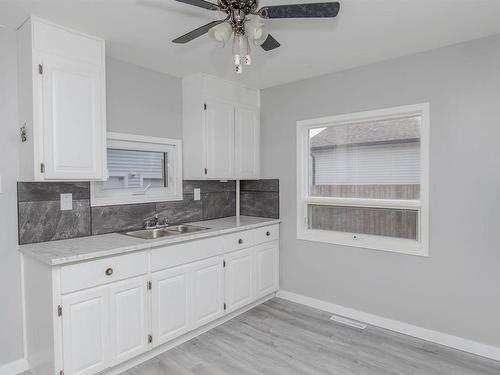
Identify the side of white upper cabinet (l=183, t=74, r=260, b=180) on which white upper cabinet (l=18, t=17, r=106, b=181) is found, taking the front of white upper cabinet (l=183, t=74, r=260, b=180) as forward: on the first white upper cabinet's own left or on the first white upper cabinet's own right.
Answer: on the first white upper cabinet's own right

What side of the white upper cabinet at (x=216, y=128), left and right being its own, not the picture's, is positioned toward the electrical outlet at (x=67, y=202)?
right

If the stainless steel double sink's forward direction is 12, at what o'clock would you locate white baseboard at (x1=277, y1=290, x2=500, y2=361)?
The white baseboard is roughly at 11 o'clock from the stainless steel double sink.

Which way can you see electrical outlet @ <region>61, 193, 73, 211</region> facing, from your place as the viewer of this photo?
facing the viewer

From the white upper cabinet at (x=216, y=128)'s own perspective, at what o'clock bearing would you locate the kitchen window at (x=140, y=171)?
The kitchen window is roughly at 4 o'clock from the white upper cabinet.

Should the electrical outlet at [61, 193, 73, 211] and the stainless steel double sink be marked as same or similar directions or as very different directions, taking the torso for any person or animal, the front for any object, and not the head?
same or similar directions

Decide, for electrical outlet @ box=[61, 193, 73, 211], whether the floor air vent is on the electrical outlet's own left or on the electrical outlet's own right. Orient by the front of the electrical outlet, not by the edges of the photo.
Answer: on the electrical outlet's own left

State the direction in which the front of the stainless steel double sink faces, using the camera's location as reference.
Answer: facing the viewer and to the right of the viewer

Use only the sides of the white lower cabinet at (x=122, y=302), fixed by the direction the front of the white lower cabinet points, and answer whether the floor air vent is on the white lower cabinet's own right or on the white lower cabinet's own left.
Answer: on the white lower cabinet's own left
